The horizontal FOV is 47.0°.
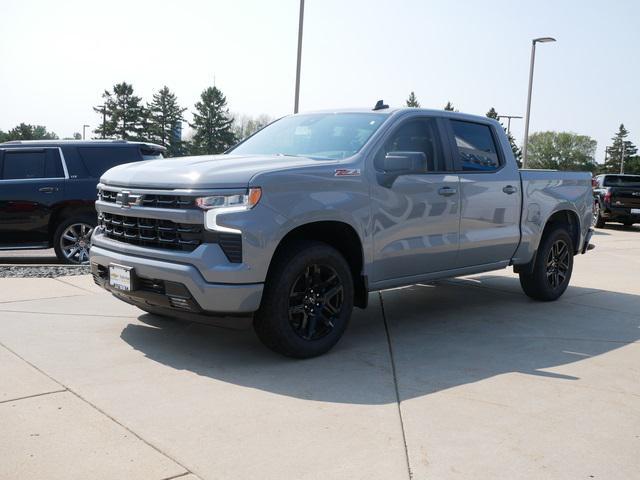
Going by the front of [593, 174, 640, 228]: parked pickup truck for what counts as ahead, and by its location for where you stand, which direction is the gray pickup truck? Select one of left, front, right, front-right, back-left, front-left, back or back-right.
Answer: back-left

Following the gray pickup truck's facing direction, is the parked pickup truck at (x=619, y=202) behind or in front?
behind

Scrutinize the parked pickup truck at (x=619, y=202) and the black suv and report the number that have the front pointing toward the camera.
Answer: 0

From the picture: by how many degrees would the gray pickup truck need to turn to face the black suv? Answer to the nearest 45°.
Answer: approximately 90° to its right

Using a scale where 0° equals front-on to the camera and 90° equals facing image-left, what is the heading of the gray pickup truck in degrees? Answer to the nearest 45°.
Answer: approximately 45°

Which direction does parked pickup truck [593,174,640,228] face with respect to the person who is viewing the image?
facing away from the viewer and to the left of the viewer

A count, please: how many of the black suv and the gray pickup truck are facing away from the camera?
0

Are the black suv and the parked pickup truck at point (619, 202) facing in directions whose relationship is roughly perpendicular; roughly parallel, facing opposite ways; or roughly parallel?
roughly perpendicular
